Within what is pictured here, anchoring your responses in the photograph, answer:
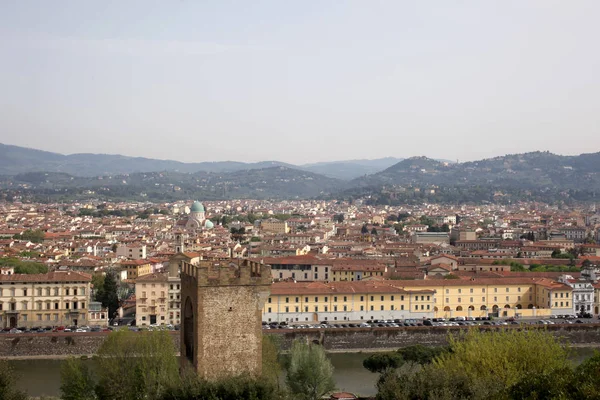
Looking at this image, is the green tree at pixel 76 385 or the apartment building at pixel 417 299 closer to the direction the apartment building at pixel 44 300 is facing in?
the green tree

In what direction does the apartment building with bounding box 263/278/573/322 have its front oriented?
toward the camera

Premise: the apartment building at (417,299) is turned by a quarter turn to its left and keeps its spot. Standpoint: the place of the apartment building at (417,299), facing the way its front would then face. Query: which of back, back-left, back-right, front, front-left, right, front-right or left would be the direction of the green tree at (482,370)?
right

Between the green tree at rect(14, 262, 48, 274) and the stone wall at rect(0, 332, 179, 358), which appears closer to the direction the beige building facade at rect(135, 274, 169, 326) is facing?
the stone wall

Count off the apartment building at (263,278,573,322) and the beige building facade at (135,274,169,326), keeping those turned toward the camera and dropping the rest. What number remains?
2

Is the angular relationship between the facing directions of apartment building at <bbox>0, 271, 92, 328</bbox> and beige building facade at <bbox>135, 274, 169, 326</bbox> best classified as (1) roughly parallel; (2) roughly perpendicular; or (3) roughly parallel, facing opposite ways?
roughly parallel

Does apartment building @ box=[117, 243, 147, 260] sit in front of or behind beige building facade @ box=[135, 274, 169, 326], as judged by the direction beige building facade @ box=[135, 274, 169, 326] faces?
behind

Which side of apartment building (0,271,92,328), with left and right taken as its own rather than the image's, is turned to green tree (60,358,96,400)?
front

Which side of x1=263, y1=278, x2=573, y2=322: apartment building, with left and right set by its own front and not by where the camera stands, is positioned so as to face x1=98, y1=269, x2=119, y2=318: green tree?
right

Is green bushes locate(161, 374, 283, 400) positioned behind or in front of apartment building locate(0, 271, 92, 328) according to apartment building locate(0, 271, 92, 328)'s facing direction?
in front

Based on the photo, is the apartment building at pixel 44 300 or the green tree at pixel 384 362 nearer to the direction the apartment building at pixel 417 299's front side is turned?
the green tree

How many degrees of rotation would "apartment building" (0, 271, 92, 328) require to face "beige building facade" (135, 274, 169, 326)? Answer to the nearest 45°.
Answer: approximately 90° to its left

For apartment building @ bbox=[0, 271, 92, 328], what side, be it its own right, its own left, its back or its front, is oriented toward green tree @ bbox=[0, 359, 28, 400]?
front

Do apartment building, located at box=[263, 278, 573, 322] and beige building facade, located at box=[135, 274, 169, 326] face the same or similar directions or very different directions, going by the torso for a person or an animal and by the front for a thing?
same or similar directions

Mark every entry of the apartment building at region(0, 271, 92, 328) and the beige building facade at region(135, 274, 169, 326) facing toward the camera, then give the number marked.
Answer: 2

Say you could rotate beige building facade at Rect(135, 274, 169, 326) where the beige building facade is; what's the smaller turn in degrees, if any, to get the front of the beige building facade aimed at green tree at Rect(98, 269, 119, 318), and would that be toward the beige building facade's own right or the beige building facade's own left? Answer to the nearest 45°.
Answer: approximately 135° to the beige building facade's own right

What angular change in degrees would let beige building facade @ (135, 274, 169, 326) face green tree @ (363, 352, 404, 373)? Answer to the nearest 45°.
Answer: approximately 45° to its left

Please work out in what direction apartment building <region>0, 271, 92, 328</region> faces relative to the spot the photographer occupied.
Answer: facing the viewer
